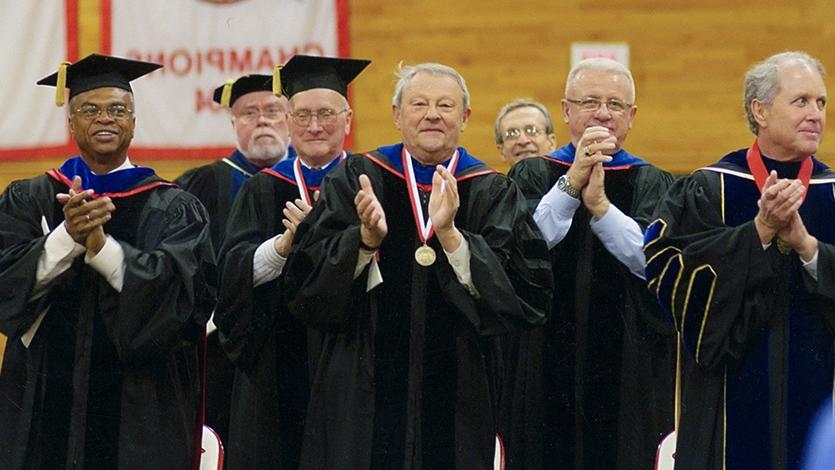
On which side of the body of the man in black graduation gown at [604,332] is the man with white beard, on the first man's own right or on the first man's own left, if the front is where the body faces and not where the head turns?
on the first man's own right

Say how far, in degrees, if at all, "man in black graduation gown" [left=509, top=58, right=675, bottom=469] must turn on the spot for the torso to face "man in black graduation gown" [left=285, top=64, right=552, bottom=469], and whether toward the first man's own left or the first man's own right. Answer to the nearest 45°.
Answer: approximately 45° to the first man's own right

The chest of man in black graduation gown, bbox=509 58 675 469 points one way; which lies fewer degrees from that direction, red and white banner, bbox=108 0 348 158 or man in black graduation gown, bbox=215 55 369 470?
the man in black graduation gown

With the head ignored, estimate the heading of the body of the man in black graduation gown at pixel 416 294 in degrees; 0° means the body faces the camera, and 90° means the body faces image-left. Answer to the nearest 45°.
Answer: approximately 0°

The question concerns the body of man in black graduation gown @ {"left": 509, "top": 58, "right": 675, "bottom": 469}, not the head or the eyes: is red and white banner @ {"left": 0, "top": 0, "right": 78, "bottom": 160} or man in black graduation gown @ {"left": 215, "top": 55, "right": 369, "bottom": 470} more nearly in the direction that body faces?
the man in black graduation gown

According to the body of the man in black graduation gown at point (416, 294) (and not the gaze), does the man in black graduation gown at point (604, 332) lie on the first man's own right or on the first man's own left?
on the first man's own left

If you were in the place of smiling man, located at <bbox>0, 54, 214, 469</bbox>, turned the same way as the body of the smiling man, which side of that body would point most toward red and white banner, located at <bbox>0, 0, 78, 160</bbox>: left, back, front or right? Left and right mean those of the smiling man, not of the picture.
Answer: back

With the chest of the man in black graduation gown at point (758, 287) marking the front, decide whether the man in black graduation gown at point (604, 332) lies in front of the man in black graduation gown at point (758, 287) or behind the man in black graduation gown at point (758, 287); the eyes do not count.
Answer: behind

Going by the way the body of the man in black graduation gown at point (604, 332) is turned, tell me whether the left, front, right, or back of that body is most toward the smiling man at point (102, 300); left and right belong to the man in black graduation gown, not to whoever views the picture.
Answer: right
